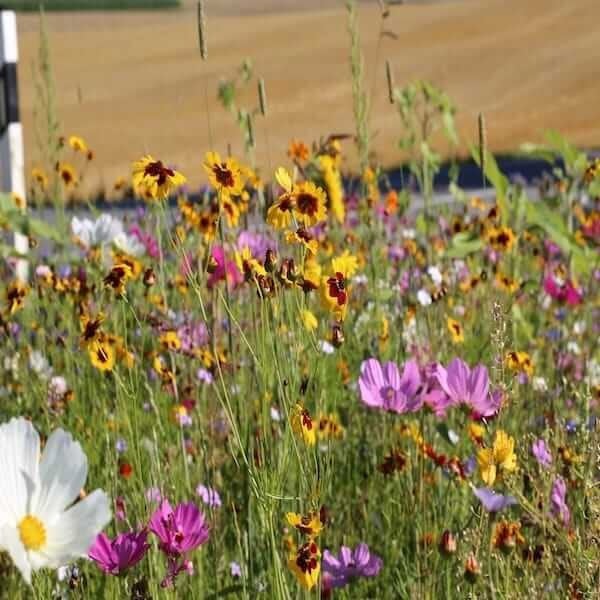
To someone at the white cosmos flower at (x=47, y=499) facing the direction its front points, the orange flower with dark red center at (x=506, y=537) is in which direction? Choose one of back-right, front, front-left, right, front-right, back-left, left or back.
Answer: back-left

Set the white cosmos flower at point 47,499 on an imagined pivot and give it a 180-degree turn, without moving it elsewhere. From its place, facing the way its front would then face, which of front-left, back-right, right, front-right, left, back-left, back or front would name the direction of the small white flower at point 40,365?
front

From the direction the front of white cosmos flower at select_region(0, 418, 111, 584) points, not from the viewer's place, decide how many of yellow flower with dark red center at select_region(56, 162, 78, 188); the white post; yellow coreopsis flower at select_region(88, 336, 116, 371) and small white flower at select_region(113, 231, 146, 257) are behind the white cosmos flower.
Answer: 4

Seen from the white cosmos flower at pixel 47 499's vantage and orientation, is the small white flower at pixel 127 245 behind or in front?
behind

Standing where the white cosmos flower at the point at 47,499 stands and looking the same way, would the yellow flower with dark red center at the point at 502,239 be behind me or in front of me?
behind

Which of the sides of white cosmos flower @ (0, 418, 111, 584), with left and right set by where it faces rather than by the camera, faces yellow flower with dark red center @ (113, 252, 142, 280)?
back

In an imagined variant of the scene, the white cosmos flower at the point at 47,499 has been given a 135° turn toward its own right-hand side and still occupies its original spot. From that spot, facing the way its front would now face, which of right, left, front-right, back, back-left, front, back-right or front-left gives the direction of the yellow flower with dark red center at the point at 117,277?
front-right

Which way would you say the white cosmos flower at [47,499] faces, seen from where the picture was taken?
facing the viewer
